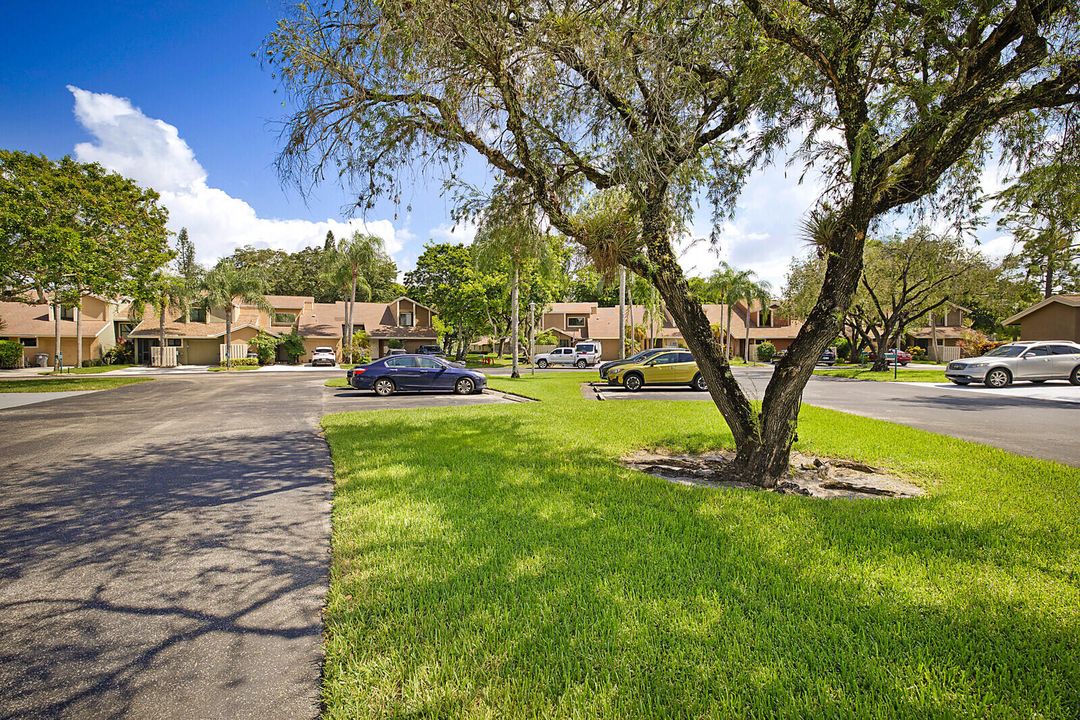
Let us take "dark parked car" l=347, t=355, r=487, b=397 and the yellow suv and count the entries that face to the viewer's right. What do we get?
1

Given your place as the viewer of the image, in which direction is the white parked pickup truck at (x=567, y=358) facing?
facing to the left of the viewer

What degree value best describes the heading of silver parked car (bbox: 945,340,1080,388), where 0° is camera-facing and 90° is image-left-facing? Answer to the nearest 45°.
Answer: approximately 45°

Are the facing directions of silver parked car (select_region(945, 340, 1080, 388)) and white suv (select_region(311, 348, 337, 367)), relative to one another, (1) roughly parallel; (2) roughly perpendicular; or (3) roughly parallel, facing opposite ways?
roughly perpendicular
